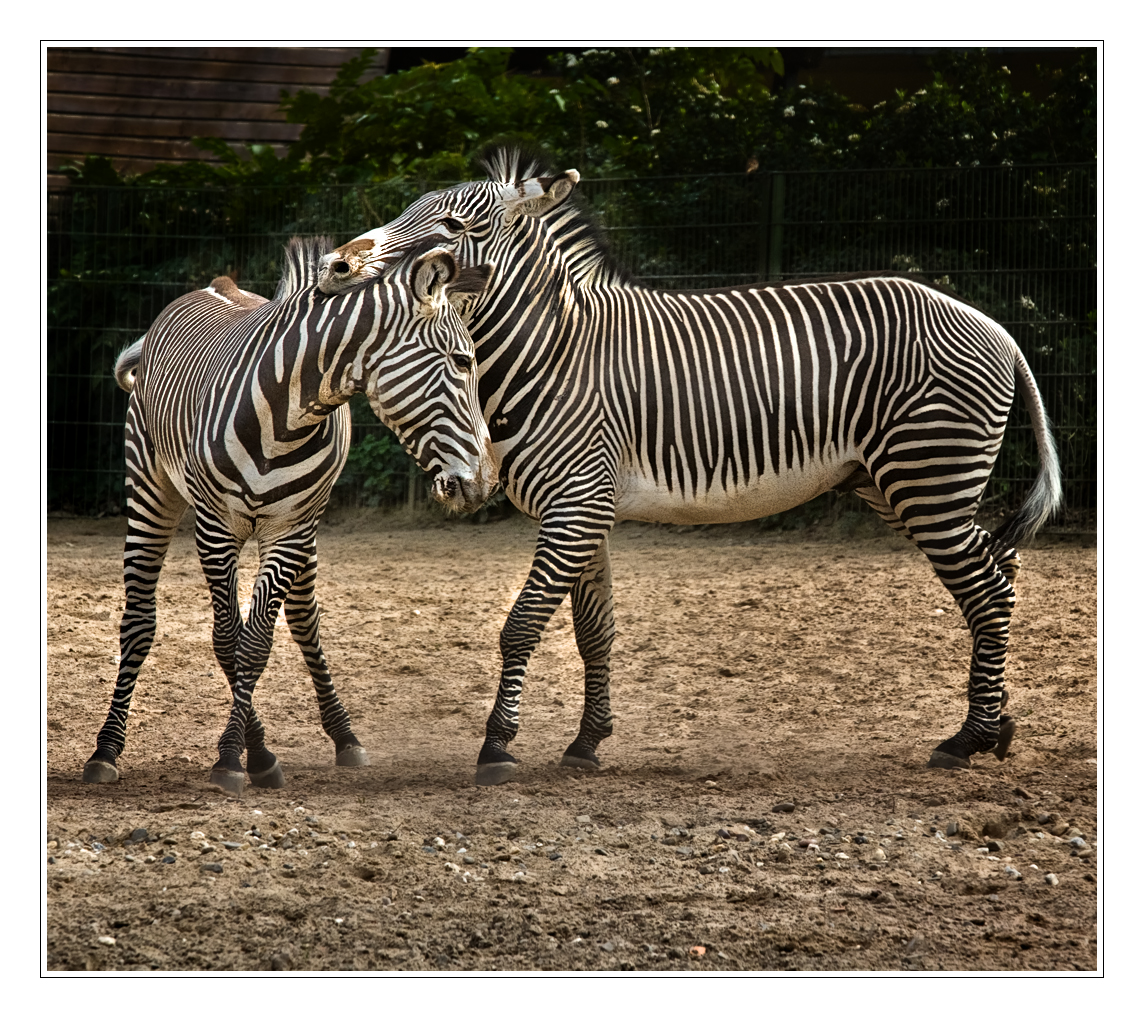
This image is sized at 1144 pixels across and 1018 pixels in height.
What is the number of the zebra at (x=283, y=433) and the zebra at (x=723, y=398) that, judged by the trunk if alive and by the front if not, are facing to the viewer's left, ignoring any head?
1

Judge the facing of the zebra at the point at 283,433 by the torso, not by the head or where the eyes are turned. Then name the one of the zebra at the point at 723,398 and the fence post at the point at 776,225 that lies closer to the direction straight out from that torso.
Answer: the zebra

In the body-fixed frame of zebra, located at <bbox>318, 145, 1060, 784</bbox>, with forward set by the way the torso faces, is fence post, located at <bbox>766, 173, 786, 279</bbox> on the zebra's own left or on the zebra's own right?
on the zebra's own right

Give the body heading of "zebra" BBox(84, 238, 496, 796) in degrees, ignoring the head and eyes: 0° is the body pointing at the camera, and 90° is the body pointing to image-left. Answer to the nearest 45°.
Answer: approximately 315°

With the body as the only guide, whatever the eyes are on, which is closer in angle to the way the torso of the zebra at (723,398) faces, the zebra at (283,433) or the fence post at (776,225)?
the zebra

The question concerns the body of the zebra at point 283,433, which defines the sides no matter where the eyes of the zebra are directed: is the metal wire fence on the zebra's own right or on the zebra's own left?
on the zebra's own left

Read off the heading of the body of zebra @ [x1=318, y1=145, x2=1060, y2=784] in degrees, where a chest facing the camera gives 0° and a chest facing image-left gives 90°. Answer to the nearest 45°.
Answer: approximately 90°

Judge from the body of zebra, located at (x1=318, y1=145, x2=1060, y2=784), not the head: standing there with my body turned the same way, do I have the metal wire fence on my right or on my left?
on my right

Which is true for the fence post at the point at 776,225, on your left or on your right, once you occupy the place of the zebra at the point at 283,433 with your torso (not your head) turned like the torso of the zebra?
on your left

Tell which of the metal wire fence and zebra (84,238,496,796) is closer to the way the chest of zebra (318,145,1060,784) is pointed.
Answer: the zebra
